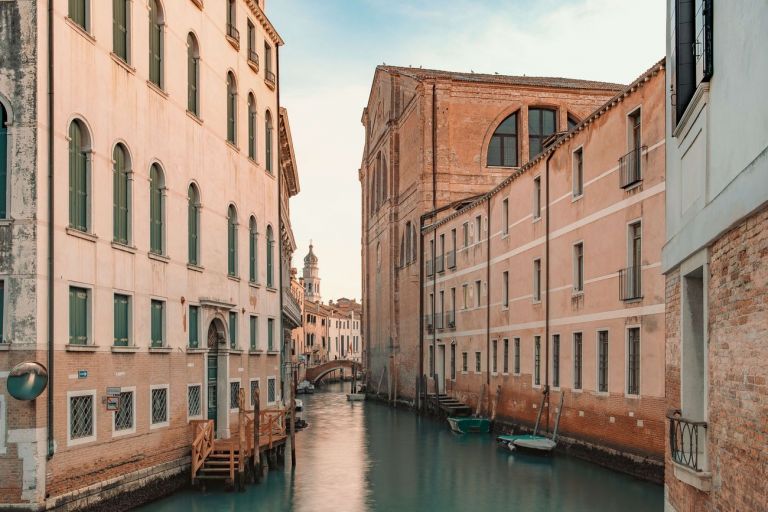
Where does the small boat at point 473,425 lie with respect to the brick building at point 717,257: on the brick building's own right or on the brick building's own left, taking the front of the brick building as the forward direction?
on the brick building's own right

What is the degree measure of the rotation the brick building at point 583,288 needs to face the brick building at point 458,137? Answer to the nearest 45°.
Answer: approximately 135° to its right

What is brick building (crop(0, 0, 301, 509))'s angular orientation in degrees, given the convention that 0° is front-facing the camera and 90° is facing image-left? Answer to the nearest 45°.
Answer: approximately 315°
